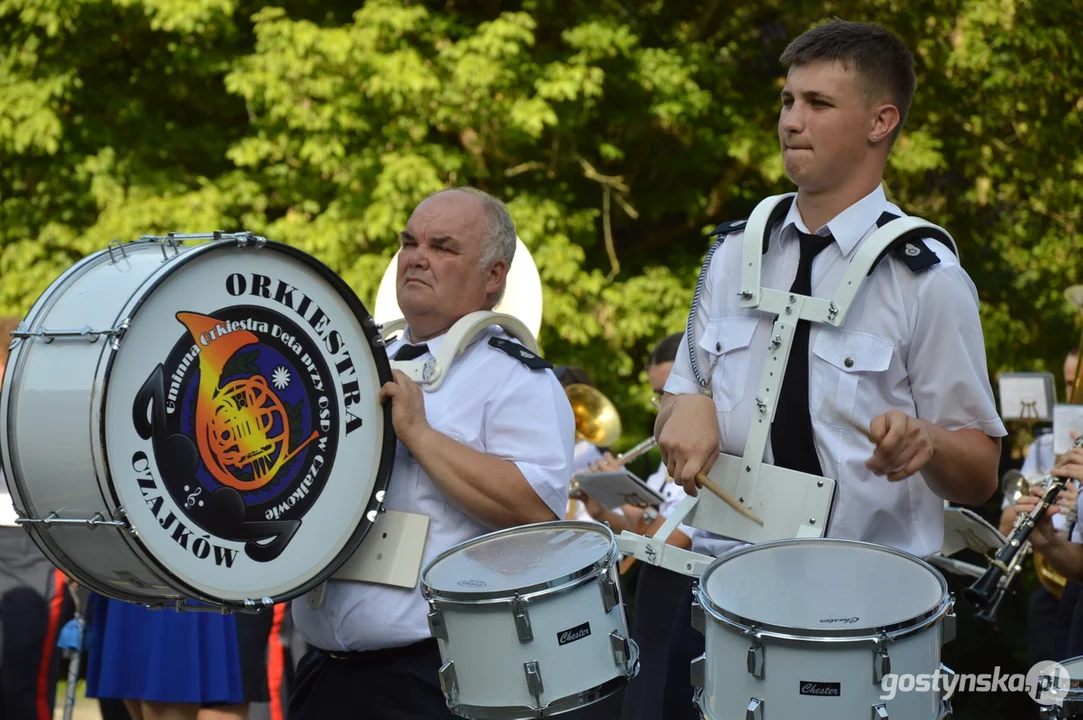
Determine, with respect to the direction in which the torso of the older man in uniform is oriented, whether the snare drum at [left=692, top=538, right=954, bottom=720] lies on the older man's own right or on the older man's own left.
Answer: on the older man's own left

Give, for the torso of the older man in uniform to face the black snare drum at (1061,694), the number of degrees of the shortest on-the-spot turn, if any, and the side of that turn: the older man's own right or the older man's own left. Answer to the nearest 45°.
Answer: approximately 90° to the older man's own left

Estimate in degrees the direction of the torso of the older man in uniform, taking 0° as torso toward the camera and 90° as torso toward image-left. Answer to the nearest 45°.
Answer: approximately 45°

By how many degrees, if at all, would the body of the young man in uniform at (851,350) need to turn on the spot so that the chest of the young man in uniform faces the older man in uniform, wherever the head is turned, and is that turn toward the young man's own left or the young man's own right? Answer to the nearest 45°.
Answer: approximately 45° to the young man's own right

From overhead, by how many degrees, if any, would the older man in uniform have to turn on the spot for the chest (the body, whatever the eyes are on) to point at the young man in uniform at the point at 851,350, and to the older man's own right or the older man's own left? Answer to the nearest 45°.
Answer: approximately 90° to the older man's own left

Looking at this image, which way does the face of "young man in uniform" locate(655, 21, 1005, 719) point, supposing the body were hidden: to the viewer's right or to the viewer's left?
to the viewer's left

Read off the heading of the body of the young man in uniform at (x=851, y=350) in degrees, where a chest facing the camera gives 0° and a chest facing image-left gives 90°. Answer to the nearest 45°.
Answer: approximately 45°
